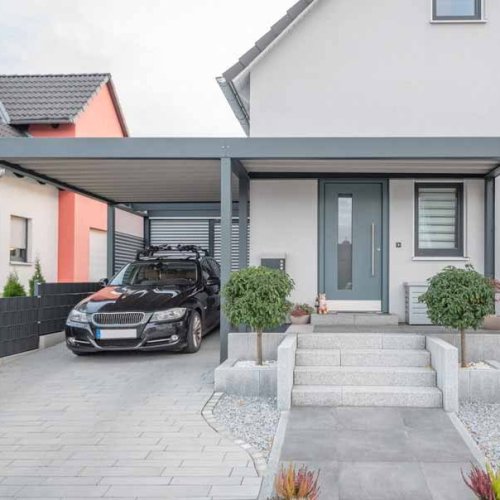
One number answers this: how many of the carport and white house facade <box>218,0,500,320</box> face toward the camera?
2

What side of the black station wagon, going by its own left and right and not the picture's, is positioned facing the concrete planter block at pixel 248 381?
front

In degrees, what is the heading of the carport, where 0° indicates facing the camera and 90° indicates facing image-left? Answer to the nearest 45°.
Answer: approximately 0°

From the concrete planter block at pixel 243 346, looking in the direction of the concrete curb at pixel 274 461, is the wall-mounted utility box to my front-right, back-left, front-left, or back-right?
back-left

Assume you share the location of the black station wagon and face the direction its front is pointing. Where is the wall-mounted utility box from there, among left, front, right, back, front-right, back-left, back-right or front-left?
back-left

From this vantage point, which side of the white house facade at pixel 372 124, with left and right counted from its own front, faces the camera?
front

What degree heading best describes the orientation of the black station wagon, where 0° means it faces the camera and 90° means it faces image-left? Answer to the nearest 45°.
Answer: approximately 45°

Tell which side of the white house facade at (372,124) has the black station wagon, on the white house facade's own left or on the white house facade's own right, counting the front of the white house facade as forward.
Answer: on the white house facade's own right
